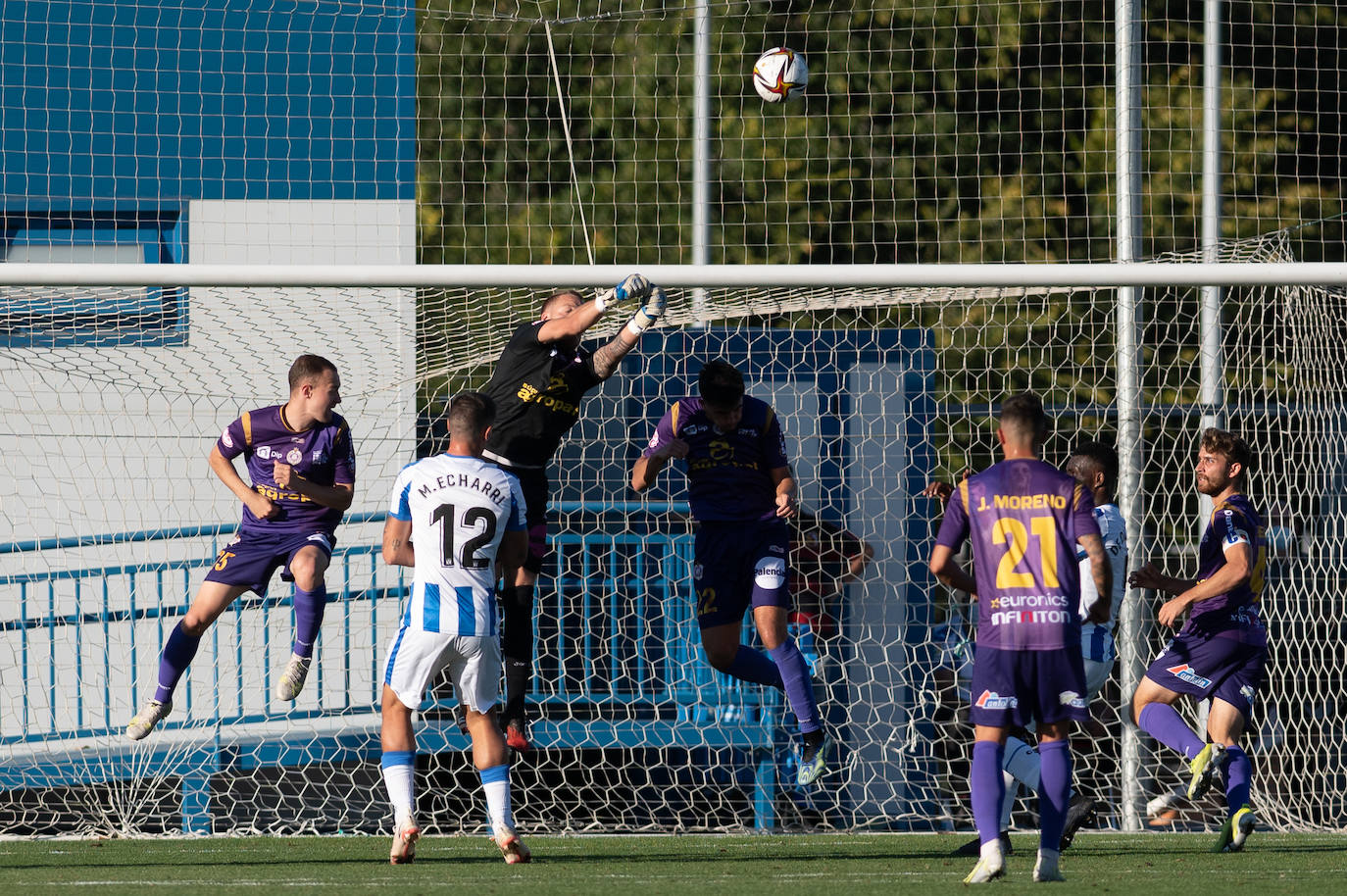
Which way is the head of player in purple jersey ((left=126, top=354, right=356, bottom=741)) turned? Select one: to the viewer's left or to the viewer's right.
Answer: to the viewer's right

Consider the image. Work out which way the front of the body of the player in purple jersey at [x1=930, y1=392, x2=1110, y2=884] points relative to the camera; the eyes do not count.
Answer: away from the camera

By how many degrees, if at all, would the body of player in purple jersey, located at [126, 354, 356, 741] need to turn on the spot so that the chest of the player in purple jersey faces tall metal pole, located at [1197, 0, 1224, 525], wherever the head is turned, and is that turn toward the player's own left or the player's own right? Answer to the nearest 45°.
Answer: approximately 90° to the player's own left

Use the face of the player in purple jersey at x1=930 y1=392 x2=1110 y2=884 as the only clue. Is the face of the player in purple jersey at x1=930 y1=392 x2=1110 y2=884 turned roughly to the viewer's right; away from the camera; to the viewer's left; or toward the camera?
away from the camera

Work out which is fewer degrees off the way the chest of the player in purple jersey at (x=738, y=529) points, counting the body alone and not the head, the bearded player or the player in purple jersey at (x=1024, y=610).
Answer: the player in purple jersey

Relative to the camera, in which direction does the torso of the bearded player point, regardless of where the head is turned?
to the viewer's left

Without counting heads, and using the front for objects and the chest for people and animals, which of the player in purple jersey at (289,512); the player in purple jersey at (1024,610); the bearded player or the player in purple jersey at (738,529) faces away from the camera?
the player in purple jersey at (1024,610)

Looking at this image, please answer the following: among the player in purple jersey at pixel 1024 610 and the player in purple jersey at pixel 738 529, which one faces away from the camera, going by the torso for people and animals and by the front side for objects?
the player in purple jersey at pixel 1024 610

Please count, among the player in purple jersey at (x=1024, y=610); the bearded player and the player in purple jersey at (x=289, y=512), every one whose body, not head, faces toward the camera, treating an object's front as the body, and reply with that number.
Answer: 1

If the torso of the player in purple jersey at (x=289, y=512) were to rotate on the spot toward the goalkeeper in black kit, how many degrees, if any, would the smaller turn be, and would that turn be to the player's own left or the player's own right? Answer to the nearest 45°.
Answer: approximately 90° to the player's own left

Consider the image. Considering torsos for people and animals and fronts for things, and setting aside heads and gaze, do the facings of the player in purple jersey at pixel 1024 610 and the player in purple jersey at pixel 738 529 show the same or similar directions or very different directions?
very different directions
